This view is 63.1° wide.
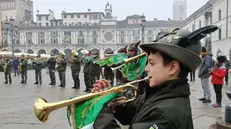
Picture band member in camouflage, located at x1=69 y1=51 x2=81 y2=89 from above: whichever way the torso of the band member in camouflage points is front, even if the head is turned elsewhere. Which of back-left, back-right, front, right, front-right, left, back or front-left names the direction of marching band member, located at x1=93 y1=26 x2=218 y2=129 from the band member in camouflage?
front-left

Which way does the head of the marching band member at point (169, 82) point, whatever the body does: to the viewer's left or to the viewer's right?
to the viewer's left

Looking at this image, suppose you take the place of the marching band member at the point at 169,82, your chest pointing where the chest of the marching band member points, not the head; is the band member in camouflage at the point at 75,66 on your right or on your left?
on your right

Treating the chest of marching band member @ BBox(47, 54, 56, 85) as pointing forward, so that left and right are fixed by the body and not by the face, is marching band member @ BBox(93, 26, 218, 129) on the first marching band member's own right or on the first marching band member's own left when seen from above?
on the first marching band member's own left

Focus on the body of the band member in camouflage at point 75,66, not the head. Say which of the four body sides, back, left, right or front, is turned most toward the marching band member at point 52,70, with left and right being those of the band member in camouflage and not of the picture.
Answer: right

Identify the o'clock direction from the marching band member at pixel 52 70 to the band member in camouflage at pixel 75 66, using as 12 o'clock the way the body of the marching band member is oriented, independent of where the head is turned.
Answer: The band member in camouflage is roughly at 8 o'clock from the marching band member.

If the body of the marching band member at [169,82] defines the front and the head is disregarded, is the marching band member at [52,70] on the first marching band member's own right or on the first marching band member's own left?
on the first marching band member's own right

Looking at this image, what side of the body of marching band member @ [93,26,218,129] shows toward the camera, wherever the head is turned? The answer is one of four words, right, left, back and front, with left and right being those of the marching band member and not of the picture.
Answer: left

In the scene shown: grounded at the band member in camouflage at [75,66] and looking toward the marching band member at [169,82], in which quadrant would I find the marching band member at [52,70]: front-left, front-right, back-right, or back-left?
back-right

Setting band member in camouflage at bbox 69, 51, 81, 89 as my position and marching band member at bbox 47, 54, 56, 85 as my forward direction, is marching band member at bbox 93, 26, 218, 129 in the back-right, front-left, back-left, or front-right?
back-left
